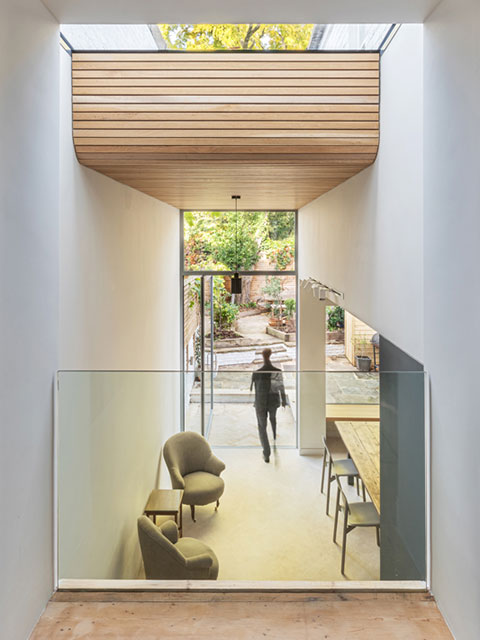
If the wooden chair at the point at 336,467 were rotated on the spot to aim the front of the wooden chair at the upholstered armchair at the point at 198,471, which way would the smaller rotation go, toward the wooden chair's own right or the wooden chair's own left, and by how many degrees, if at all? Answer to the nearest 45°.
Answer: approximately 180°

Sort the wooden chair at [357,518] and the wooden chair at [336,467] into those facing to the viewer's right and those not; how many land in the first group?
2

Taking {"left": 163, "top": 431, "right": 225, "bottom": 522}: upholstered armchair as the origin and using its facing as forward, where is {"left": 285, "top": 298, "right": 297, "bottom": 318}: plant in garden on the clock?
The plant in garden is roughly at 8 o'clock from the upholstered armchair.

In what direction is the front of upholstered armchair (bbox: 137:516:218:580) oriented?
to the viewer's right

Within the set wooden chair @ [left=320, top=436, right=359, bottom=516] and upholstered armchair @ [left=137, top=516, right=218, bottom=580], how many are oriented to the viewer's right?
2

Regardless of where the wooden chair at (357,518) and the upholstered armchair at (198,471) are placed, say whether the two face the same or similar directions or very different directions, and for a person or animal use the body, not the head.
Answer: same or similar directions

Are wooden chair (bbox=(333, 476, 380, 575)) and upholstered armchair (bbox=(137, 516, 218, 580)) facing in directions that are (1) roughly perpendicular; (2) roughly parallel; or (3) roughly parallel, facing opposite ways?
roughly parallel

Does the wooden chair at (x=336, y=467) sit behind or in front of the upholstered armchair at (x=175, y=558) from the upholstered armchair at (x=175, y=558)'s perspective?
in front

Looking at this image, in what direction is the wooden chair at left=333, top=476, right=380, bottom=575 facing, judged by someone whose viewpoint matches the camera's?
facing to the right of the viewer

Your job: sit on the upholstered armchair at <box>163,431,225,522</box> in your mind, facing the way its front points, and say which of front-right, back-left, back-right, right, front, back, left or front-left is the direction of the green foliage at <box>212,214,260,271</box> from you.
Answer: back-left

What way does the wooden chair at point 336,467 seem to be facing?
to the viewer's right

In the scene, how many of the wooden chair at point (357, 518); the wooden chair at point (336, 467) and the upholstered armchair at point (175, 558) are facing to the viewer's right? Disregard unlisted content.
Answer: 3

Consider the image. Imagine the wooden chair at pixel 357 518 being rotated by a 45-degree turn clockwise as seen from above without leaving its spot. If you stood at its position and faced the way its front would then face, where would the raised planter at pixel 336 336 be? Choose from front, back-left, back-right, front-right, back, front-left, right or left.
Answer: back-left

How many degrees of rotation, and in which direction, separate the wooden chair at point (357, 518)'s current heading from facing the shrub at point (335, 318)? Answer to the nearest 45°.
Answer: approximately 90° to its left

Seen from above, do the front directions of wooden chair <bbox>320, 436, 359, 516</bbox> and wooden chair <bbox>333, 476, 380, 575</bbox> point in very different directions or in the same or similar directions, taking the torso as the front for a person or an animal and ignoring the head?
same or similar directions

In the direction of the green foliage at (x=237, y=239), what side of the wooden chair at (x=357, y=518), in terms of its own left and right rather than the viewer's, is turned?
left
